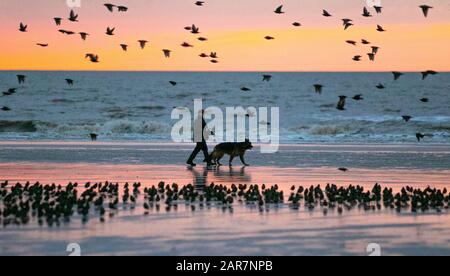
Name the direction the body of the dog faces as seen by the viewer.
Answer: to the viewer's right

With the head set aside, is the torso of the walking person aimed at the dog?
yes

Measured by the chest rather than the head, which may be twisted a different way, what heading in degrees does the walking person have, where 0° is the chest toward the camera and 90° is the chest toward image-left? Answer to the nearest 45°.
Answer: approximately 270°

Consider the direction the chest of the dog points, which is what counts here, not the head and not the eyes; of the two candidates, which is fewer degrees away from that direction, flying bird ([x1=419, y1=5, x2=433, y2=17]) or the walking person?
the flying bird

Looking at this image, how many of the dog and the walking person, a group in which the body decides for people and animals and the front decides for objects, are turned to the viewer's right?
2

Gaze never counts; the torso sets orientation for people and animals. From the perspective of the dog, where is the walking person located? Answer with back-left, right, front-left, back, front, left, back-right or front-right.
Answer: back
